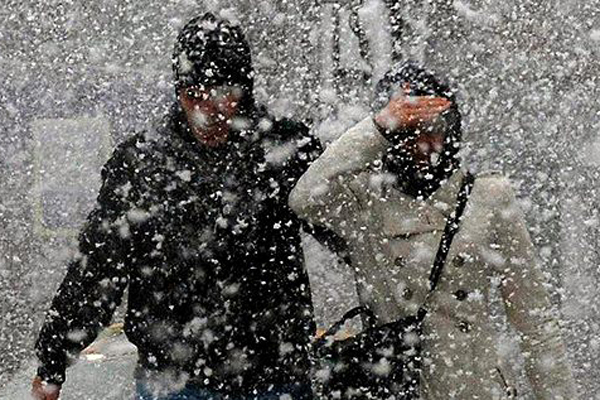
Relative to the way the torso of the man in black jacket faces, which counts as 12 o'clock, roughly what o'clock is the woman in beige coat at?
The woman in beige coat is roughly at 9 o'clock from the man in black jacket.

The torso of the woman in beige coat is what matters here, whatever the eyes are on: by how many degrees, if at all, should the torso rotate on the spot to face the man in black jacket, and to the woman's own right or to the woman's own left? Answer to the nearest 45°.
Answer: approximately 90° to the woman's own right

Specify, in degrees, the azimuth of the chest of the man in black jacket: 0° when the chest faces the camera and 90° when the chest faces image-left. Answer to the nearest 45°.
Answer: approximately 0°

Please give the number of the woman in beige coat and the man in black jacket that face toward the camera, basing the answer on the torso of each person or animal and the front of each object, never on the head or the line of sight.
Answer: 2
